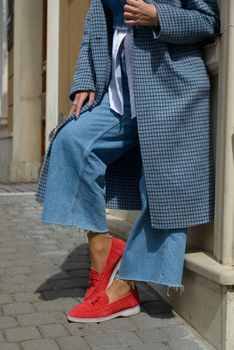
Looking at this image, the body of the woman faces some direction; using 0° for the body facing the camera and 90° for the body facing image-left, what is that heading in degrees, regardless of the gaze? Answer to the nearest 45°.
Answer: approximately 45°
